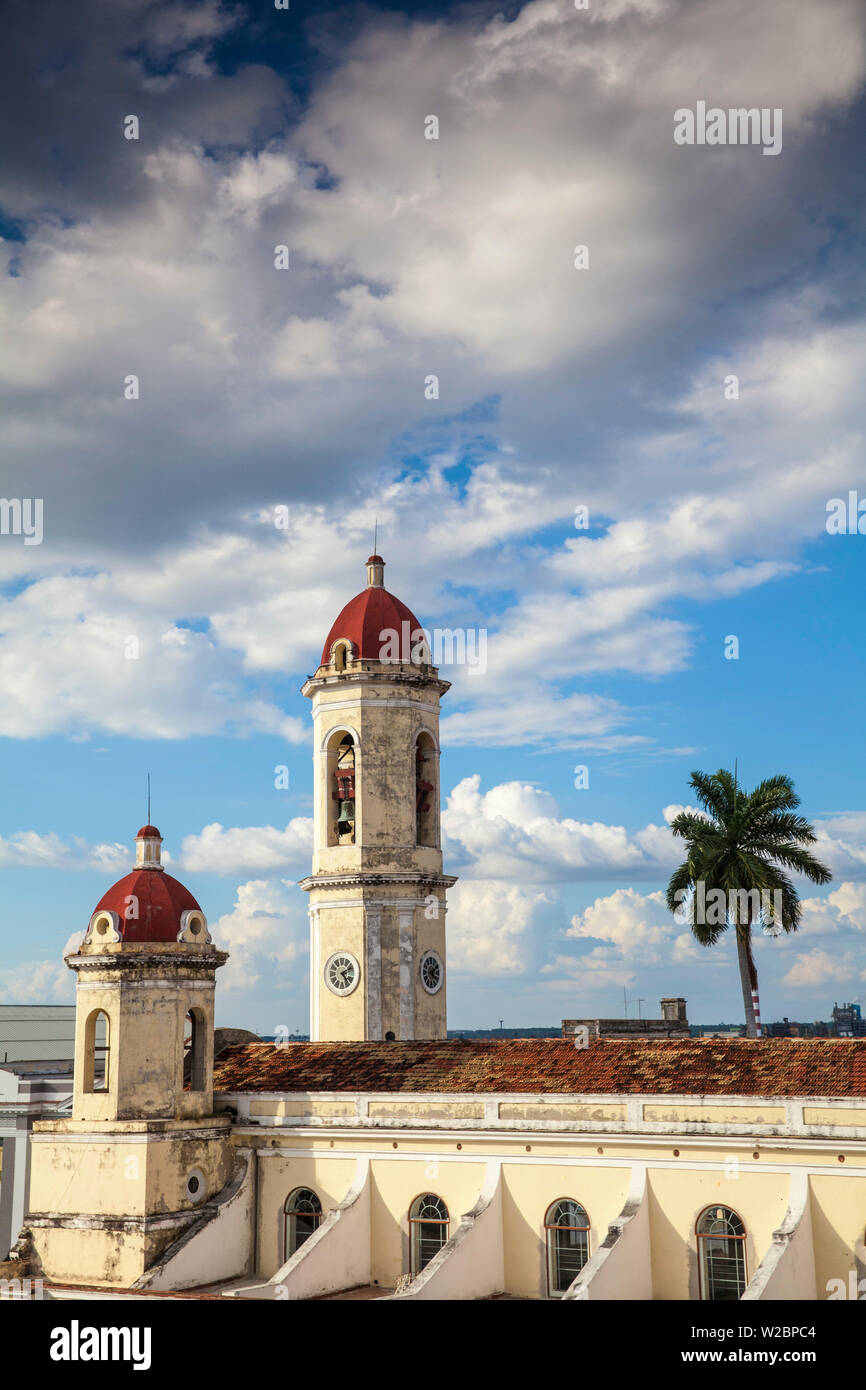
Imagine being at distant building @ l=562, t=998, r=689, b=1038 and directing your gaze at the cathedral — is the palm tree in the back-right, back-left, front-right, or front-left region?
front-left

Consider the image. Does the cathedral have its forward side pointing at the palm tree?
no

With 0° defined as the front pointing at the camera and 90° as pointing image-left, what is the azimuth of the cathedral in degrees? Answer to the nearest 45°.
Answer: approximately 90°
